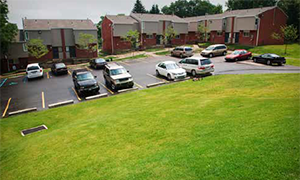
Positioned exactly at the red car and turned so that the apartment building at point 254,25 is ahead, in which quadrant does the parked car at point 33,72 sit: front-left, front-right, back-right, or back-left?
back-left

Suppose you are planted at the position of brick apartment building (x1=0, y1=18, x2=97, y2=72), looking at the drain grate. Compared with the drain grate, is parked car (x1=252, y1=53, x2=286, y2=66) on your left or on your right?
left

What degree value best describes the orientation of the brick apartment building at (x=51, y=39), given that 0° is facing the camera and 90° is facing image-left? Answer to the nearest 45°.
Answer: approximately 0°

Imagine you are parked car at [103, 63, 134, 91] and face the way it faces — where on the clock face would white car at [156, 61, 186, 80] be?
The white car is roughly at 10 o'clock from the parked car.

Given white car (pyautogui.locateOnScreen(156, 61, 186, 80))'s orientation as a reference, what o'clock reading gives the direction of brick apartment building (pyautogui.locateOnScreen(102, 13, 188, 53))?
The brick apartment building is roughly at 7 o'clock from the white car.

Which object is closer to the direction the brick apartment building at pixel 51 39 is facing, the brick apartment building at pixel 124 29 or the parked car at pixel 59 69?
the parked car

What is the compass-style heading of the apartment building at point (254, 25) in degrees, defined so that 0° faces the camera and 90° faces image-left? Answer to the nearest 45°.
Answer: approximately 45°

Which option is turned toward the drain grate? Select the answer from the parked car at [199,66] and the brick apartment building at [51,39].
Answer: the brick apartment building

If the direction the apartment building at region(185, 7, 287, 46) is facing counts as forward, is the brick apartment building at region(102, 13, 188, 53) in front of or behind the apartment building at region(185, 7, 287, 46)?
in front
